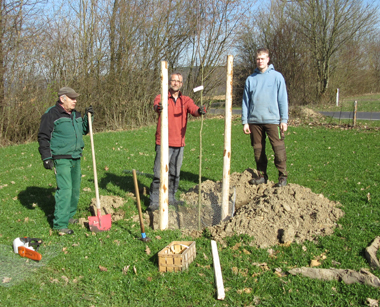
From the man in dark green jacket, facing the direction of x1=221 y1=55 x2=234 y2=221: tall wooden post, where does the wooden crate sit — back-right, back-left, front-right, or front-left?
front-right

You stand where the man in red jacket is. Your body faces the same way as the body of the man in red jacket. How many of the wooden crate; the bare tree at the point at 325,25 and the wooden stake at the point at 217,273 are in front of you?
2

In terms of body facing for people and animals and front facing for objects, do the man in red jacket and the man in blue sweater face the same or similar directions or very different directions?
same or similar directions

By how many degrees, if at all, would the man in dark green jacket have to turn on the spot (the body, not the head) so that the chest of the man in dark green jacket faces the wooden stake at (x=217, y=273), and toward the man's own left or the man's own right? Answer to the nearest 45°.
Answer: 0° — they already face it

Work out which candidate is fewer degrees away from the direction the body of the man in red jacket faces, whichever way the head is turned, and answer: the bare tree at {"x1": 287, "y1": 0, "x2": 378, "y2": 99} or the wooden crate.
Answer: the wooden crate

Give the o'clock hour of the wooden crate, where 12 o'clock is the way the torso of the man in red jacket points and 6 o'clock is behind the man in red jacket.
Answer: The wooden crate is roughly at 12 o'clock from the man in red jacket.

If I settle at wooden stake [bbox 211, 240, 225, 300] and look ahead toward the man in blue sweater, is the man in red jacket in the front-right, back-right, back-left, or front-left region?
front-left

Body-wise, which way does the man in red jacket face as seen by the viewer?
toward the camera

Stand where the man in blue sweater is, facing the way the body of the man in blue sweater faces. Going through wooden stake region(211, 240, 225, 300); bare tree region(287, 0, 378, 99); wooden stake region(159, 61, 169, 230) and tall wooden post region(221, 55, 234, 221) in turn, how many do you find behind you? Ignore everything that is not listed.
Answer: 1

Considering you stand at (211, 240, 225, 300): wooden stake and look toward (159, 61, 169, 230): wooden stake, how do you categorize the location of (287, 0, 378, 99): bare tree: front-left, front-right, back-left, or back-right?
front-right

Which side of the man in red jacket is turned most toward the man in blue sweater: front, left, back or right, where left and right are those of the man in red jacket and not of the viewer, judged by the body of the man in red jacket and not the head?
left
